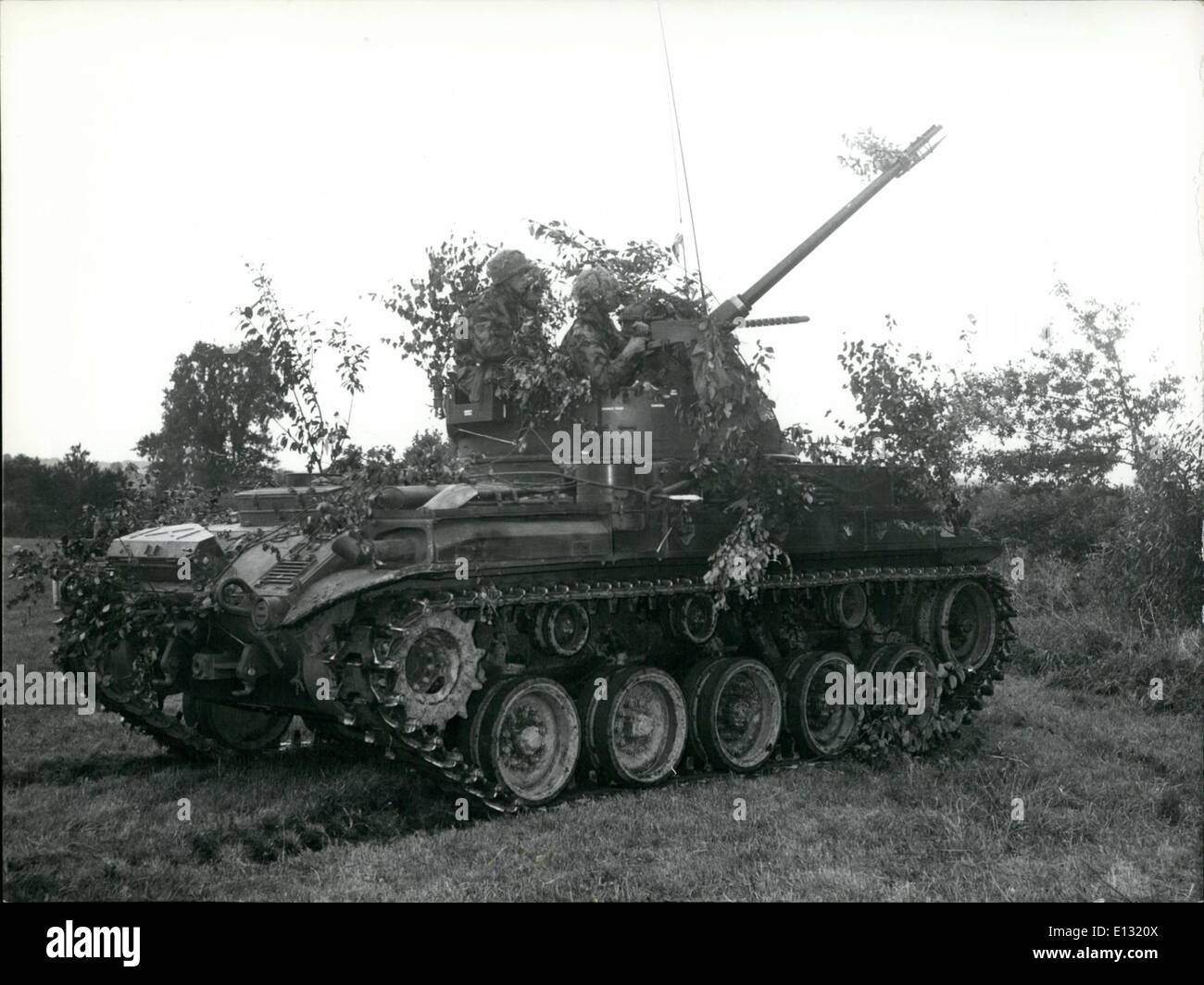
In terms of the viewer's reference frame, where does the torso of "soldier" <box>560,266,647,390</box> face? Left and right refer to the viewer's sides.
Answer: facing away from the viewer and to the right of the viewer

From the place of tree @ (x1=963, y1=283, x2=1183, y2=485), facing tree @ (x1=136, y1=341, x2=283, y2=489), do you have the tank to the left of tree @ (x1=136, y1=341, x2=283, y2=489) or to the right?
left

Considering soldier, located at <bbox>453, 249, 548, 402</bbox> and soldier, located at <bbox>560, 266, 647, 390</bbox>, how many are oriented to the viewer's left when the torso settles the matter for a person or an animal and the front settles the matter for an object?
0

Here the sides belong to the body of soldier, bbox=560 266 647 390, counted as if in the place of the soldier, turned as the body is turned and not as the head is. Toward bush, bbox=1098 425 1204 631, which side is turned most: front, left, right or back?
front

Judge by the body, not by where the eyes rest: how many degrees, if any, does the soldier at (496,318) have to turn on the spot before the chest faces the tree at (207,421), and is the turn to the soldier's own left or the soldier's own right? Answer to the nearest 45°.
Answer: approximately 135° to the soldier's own left

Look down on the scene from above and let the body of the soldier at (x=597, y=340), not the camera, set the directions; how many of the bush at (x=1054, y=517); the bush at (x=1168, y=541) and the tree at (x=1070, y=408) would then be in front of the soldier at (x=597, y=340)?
3

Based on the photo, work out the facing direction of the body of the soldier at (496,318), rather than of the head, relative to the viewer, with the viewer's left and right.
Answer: facing to the right of the viewer

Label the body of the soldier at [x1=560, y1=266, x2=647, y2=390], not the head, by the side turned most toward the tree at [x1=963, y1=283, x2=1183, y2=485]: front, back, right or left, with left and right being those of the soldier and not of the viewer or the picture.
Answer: front

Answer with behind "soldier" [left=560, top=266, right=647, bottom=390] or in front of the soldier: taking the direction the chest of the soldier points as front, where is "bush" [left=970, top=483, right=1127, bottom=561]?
in front

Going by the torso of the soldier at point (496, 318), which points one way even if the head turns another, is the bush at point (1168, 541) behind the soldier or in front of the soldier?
in front
